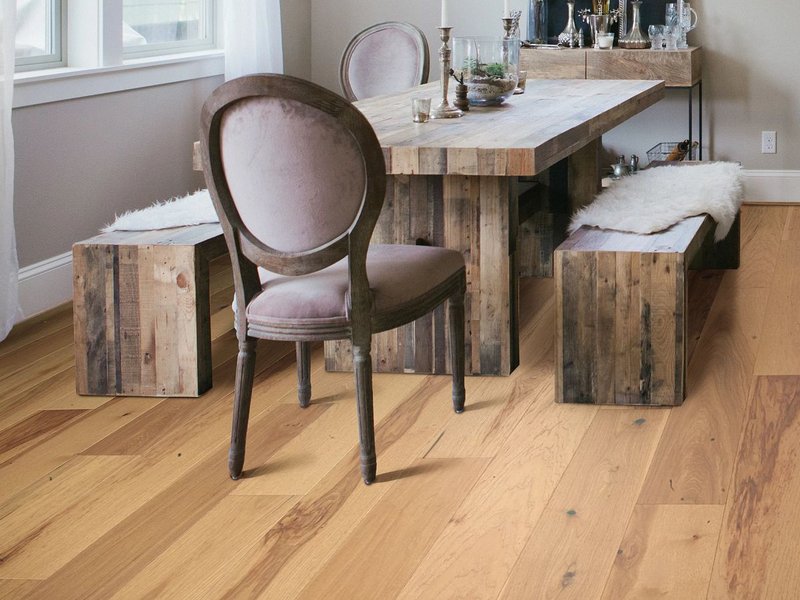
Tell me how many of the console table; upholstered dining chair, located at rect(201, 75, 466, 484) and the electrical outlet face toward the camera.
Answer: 2

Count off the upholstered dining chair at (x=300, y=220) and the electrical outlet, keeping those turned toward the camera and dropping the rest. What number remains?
1

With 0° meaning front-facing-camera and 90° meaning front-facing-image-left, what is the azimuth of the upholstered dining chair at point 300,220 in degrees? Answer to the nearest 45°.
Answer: approximately 225°

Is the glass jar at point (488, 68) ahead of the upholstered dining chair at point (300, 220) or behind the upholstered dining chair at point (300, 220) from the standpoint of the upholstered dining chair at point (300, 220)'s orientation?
ahead

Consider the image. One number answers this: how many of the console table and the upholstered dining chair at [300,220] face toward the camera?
1

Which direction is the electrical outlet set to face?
toward the camera

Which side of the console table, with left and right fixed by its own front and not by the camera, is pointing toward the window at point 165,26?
right

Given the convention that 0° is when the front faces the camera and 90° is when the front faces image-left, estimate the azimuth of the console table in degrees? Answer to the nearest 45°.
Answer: approximately 0°

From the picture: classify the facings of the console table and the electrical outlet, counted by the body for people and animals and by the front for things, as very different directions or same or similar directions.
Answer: same or similar directions

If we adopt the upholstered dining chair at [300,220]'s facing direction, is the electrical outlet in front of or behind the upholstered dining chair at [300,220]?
in front
